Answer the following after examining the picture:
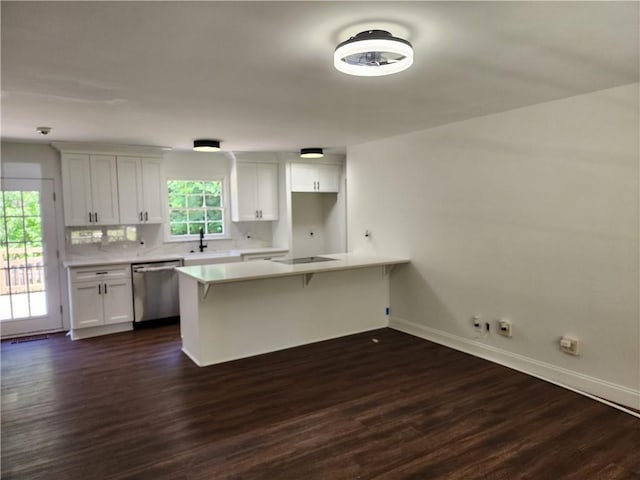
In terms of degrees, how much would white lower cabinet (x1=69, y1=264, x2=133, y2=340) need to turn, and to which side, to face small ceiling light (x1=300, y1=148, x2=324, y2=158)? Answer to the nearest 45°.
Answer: approximately 90° to its left

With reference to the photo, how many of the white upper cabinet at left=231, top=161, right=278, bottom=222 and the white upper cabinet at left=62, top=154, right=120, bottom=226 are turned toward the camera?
2

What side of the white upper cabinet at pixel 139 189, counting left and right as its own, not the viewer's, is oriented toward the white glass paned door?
right

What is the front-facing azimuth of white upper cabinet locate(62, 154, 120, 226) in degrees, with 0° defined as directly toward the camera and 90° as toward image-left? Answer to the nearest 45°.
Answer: approximately 0°

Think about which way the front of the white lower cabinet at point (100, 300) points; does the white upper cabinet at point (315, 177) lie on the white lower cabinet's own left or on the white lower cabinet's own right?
on the white lower cabinet's own left

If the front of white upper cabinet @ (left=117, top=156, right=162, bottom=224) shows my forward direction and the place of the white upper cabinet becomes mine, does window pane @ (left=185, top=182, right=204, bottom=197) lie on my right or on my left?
on my left

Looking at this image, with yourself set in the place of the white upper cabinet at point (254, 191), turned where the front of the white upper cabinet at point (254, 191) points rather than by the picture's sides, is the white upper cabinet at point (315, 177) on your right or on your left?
on your left
